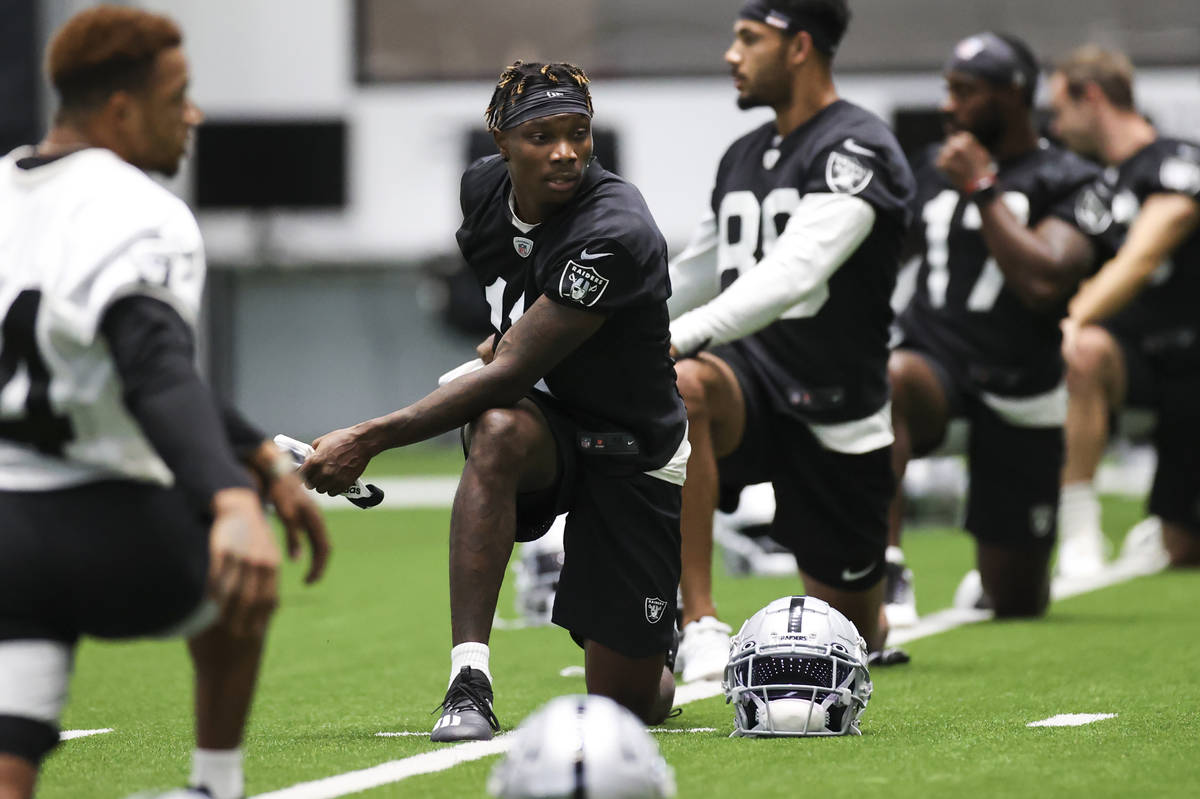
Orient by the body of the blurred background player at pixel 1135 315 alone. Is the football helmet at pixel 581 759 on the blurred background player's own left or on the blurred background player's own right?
on the blurred background player's own left

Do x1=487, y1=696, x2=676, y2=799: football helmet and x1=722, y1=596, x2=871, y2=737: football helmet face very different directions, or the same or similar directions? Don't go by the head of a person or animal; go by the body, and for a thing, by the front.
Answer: very different directions

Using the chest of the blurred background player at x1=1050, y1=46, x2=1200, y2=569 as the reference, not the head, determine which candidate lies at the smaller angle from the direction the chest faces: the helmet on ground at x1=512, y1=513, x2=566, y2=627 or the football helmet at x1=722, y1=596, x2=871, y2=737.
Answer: the helmet on ground

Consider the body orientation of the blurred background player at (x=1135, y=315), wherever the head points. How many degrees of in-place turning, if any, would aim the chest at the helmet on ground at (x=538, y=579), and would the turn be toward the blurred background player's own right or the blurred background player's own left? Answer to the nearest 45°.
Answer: approximately 45° to the blurred background player's own left

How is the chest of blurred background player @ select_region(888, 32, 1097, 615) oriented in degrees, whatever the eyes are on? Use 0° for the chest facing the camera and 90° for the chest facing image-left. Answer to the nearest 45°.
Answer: approximately 45°

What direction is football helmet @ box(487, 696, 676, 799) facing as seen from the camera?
away from the camera

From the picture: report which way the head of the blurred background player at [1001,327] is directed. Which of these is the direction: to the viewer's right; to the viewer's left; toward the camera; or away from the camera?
to the viewer's left

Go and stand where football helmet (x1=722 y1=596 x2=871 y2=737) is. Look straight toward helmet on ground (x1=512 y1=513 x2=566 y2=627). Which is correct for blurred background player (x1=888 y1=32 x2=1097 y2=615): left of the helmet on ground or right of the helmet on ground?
right

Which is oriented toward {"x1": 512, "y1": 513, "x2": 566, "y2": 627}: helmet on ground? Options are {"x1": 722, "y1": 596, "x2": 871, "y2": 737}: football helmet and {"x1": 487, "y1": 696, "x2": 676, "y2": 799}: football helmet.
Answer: {"x1": 487, "y1": 696, "x2": 676, "y2": 799}: football helmet

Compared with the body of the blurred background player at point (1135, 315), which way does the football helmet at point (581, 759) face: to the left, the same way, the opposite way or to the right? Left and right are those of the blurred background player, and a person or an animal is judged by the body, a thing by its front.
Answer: to the right

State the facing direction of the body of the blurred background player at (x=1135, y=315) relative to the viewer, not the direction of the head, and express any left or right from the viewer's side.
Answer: facing to the left of the viewer

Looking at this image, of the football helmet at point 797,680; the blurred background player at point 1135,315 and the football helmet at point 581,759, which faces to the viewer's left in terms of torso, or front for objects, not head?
the blurred background player

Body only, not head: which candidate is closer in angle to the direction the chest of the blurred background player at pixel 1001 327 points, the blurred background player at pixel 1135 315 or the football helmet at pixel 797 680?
the football helmet
